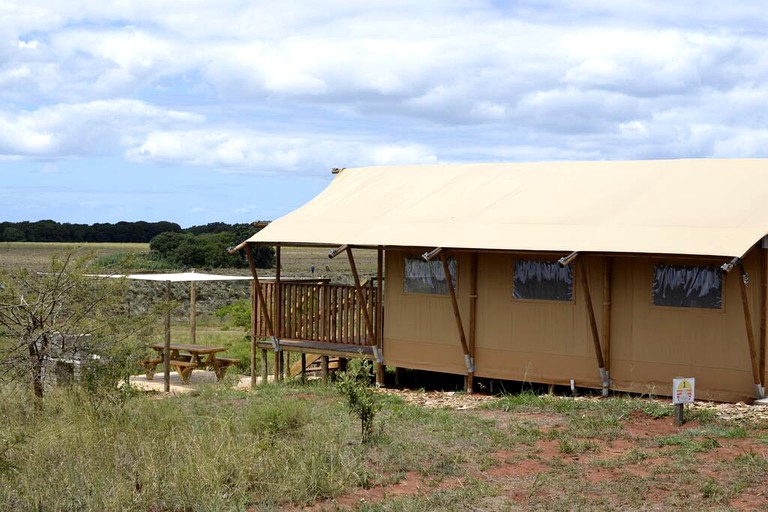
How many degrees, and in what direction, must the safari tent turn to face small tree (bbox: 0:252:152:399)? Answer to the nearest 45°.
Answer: approximately 45° to its left

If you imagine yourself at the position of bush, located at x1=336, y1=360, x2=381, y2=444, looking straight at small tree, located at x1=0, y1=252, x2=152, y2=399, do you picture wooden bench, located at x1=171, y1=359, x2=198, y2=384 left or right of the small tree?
right

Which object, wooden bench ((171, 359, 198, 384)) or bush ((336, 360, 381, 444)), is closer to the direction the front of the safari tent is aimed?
the wooden bench

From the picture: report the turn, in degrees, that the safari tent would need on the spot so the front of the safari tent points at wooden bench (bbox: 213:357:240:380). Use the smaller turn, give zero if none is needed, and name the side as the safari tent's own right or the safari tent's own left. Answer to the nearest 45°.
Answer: approximately 45° to the safari tent's own right

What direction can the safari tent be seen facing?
to the viewer's left

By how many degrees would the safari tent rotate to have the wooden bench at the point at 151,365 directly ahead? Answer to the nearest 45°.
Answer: approximately 45° to its right

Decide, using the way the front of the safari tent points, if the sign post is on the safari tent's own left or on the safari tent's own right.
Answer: on the safari tent's own left

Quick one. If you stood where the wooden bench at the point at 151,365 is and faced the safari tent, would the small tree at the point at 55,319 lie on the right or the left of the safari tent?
right

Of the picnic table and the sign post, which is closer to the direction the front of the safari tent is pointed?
the picnic table

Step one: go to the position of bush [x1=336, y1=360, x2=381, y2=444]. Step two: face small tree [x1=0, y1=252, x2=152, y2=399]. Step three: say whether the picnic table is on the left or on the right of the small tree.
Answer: right

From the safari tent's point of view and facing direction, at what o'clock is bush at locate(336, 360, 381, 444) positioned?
The bush is roughly at 10 o'clock from the safari tent.
